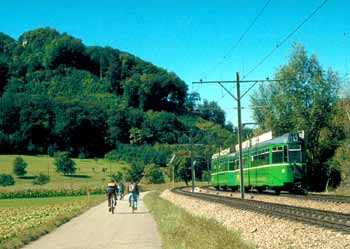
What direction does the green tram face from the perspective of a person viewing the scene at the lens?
facing the viewer and to the right of the viewer
